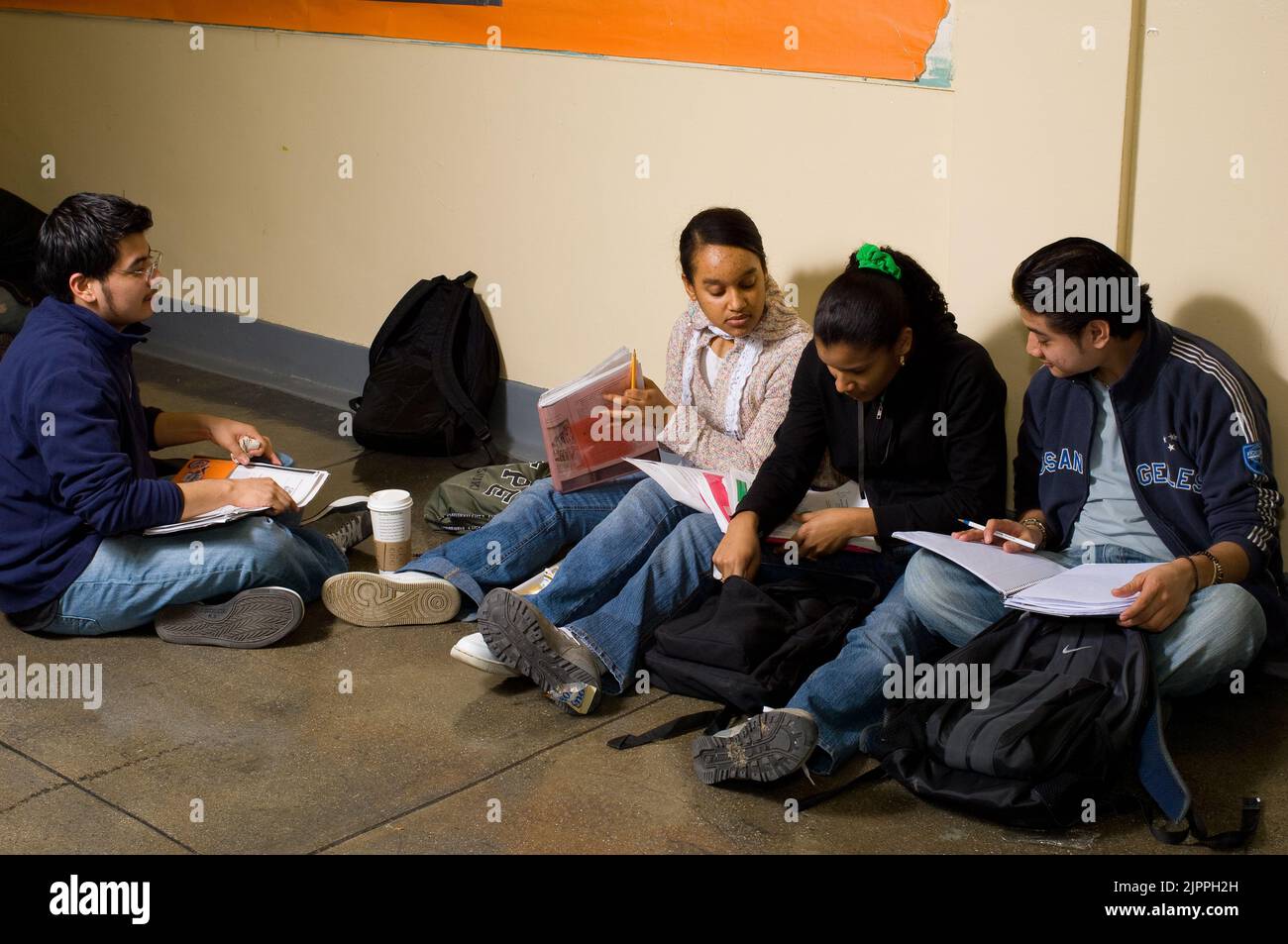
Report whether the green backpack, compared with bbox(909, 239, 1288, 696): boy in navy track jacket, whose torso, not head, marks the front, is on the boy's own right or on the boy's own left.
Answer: on the boy's own right

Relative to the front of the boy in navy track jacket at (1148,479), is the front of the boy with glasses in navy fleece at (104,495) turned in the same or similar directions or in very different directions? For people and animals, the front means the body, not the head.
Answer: very different directions

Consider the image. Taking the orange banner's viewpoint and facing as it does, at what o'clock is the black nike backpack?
The black nike backpack is roughly at 10 o'clock from the orange banner.

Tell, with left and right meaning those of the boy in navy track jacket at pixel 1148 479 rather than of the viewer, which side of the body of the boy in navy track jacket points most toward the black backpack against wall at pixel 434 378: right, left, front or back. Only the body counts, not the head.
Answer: right

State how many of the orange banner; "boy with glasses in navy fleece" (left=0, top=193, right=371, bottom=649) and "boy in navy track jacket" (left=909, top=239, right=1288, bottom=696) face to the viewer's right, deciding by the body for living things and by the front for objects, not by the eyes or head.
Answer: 1

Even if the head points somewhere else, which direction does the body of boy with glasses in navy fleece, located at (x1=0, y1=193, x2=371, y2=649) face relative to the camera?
to the viewer's right

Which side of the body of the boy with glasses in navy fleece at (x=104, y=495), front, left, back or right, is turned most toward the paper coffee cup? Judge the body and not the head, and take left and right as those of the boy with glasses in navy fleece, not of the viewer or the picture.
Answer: front

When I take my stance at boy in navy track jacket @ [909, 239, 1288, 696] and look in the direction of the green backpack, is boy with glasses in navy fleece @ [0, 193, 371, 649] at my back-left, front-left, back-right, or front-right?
front-left

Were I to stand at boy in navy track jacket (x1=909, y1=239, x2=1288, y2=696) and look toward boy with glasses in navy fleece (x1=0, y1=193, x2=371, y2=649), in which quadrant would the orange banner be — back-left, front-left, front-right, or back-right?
front-right

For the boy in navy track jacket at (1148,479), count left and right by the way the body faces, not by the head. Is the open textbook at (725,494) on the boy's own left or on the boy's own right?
on the boy's own right

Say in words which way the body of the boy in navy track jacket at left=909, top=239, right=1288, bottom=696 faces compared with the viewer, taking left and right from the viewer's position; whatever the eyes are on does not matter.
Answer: facing the viewer and to the left of the viewer

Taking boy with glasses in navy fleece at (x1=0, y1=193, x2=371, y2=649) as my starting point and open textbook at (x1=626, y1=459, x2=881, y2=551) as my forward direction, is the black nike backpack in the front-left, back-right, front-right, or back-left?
front-right

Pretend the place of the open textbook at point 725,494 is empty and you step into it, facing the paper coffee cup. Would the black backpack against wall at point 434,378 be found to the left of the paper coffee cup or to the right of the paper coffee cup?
right
